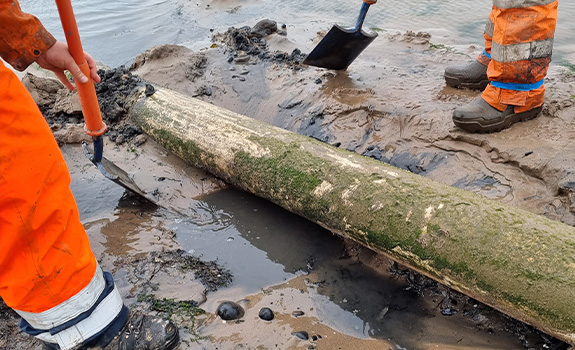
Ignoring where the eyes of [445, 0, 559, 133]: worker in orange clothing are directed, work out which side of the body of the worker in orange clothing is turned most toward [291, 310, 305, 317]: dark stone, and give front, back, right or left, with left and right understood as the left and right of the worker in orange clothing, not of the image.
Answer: left

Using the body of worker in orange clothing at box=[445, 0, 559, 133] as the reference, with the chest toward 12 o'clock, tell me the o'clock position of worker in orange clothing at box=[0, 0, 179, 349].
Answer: worker in orange clothing at box=[0, 0, 179, 349] is roughly at 10 o'clock from worker in orange clothing at box=[445, 0, 559, 133].

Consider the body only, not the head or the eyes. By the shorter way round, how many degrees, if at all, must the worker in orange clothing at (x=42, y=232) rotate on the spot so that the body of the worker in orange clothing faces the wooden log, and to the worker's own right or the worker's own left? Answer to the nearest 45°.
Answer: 0° — they already face it

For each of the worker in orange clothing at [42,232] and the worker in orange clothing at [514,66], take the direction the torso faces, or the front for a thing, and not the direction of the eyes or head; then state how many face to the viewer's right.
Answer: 1

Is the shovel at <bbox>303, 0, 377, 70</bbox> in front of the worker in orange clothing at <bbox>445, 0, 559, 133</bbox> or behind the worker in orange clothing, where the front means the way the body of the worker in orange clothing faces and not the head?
in front

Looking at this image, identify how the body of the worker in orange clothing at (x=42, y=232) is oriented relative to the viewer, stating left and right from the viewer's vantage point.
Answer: facing to the right of the viewer

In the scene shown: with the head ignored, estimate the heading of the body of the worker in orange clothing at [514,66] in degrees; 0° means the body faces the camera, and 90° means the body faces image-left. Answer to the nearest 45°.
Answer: approximately 90°

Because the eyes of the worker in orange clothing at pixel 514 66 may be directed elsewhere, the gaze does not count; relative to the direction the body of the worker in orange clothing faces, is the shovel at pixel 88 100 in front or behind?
in front

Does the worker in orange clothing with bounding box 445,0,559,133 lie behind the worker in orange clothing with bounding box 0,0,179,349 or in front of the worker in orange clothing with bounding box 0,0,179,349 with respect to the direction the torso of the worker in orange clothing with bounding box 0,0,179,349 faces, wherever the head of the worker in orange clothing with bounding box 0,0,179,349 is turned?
in front
